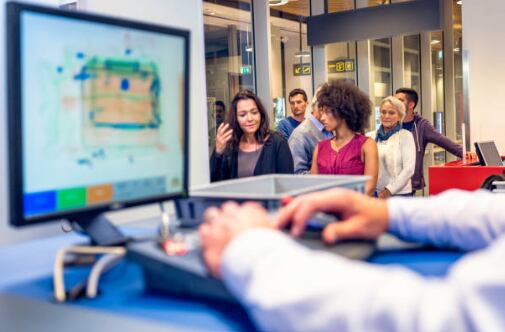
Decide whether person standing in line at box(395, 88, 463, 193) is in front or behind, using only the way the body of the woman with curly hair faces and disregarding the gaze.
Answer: behind

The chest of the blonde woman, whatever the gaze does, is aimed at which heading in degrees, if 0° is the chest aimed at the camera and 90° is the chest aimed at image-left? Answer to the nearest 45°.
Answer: approximately 45°

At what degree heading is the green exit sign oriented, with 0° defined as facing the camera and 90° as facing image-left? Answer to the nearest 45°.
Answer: approximately 0°

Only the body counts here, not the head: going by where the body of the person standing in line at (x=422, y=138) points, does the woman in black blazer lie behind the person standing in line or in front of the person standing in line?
in front

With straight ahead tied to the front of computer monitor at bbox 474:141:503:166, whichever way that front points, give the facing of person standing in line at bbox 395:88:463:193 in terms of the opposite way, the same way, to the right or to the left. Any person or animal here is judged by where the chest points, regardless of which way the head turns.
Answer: to the right

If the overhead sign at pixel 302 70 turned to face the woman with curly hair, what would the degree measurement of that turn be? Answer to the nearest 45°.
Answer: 0° — it already faces them

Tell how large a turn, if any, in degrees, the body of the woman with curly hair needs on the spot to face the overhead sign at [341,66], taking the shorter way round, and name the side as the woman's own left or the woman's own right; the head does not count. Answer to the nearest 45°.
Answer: approximately 135° to the woman's own right

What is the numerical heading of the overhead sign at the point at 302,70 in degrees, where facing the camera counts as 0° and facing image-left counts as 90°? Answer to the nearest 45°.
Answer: approximately 0°

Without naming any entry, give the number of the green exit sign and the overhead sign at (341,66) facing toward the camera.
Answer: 2

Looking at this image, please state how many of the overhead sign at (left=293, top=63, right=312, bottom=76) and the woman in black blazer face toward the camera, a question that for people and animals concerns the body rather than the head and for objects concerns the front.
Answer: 2

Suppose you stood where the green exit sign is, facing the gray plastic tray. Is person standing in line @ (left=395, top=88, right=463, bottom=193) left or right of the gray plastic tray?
left

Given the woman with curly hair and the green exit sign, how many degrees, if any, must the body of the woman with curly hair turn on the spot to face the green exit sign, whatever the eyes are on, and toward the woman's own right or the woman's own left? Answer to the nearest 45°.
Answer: approximately 135° to the woman's own right

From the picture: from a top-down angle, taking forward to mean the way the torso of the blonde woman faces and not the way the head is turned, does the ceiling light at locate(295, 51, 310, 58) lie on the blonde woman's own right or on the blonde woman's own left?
on the blonde woman's own right
